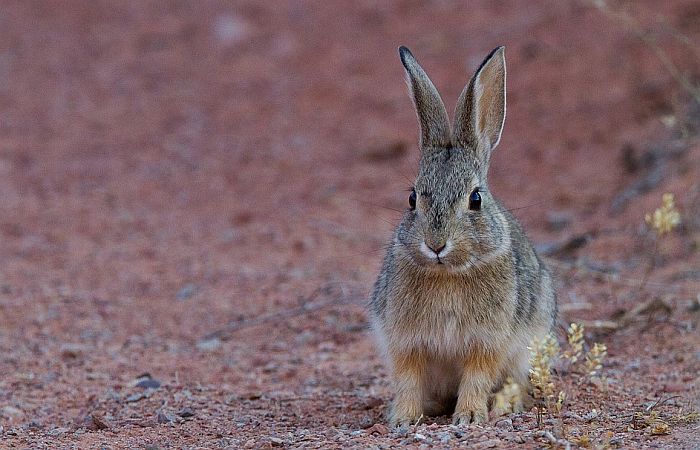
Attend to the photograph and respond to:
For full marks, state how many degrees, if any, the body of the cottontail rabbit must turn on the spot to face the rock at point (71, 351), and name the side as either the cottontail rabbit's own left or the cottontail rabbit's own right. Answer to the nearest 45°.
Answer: approximately 135° to the cottontail rabbit's own right

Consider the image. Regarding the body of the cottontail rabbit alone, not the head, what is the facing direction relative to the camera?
toward the camera

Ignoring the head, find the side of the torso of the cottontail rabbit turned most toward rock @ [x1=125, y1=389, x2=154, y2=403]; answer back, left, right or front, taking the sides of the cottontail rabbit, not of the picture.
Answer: right

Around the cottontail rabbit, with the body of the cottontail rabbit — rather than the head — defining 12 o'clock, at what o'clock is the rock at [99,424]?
The rock is roughly at 3 o'clock from the cottontail rabbit.

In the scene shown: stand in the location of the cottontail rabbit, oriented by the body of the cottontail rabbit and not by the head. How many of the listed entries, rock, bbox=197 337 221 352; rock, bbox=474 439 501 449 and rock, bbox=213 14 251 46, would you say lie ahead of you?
1

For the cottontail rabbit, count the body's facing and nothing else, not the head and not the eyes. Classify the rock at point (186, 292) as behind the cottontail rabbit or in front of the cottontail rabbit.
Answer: behind

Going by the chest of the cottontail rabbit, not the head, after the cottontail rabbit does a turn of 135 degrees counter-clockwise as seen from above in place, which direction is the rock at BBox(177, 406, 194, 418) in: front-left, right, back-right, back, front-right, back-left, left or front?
back-left

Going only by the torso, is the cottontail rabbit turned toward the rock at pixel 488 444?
yes

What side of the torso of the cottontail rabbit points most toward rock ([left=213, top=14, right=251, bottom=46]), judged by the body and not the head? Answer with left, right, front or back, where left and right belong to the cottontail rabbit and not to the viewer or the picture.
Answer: back

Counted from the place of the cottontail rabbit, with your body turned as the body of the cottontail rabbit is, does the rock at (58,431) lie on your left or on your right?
on your right

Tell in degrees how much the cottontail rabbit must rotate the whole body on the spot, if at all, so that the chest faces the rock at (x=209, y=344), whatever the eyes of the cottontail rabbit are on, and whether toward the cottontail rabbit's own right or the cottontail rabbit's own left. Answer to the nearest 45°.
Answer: approximately 135° to the cottontail rabbit's own right
